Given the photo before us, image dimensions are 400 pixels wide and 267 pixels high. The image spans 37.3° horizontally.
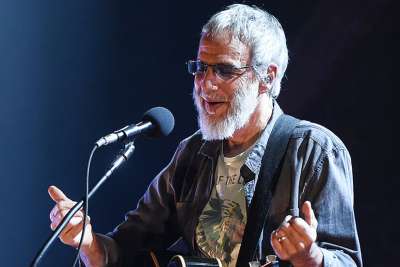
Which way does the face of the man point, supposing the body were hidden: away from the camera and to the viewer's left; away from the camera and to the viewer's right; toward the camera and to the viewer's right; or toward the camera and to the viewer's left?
toward the camera and to the viewer's left

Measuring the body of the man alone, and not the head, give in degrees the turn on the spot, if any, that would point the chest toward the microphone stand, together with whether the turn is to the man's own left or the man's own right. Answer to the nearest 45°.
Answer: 0° — they already face it

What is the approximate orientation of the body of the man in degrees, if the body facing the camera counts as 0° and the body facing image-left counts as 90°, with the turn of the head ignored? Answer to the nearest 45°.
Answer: approximately 45°
